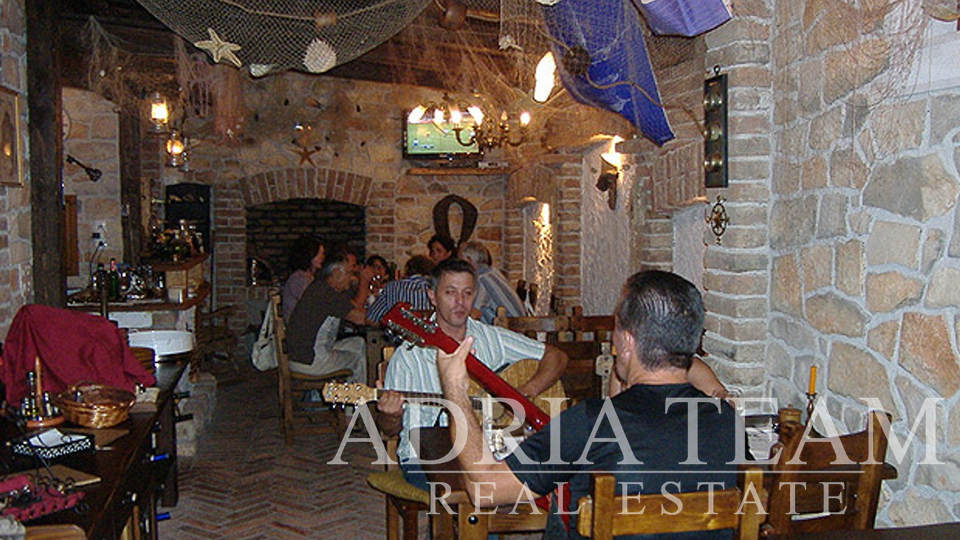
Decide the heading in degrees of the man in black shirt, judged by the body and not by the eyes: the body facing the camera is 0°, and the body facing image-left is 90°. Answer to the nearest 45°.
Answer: approximately 135°

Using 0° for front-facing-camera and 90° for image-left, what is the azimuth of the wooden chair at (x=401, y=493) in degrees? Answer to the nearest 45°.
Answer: approximately 315°

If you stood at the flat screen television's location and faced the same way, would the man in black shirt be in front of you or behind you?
in front

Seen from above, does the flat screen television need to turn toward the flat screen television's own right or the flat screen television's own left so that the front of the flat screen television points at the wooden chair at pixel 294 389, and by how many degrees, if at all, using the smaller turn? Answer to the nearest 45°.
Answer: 0° — it already faces it

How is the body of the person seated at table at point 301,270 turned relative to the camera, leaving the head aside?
to the viewer's right

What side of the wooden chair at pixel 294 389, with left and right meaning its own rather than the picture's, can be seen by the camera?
right

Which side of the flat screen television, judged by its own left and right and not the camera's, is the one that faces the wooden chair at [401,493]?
front

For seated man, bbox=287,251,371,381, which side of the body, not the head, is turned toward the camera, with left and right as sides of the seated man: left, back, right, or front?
right

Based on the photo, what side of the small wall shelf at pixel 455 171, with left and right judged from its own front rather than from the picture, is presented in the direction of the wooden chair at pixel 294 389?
front

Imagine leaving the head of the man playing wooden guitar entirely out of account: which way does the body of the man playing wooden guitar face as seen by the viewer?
toward the camera

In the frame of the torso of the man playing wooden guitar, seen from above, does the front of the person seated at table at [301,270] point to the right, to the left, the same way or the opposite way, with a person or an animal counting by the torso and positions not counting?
to the left

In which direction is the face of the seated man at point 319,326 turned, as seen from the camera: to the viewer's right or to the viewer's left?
to the viewer's right
